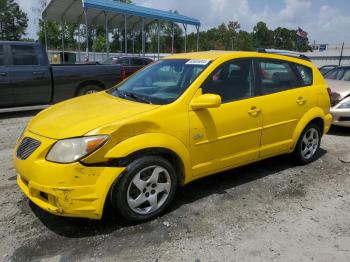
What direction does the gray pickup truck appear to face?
to the viewer's left

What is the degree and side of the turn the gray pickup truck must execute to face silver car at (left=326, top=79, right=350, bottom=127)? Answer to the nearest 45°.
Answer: approximately 135° to its left

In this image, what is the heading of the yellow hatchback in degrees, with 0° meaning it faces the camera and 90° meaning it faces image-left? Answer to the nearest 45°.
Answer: approximately 45°

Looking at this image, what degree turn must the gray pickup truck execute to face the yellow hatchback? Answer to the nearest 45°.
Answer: approximately 90° to its left

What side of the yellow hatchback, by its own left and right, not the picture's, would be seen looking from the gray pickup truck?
right

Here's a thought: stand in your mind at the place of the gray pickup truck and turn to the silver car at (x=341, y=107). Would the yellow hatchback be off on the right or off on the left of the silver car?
right

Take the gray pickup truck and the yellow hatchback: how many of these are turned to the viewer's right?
0

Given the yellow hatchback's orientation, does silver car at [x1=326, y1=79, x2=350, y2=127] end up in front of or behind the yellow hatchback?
behind
